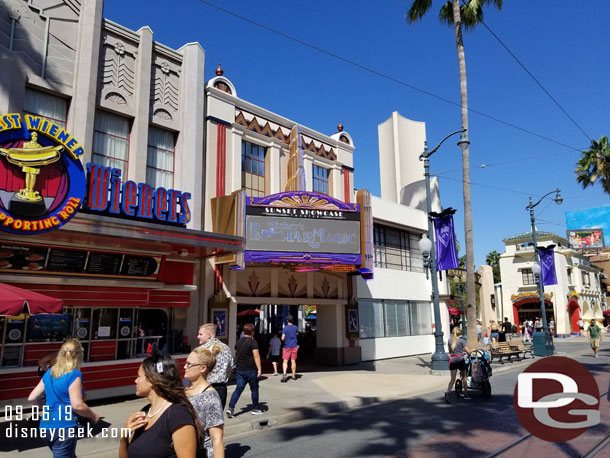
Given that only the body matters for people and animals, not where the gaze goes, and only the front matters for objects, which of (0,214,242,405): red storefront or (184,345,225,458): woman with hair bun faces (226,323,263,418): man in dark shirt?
the red storefront

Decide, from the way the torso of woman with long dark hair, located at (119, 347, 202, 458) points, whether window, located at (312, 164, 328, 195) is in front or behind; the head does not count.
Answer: behind

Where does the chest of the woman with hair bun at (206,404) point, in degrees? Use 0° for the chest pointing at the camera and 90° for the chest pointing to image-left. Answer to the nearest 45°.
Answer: approximately 90°

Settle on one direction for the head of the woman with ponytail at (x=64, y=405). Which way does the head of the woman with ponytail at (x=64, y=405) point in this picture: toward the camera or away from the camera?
away from the camera

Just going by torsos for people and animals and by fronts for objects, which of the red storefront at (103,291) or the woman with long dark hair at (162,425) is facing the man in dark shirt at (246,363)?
the red storefront

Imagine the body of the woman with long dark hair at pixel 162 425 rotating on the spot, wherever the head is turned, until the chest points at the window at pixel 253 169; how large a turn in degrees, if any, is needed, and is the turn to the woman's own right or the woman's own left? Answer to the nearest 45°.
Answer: approximately 135° to the woman's own right

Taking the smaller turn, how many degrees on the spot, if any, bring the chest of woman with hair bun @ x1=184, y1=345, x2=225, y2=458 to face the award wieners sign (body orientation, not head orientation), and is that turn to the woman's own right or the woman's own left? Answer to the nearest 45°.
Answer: approximately 45° to the woman's own right

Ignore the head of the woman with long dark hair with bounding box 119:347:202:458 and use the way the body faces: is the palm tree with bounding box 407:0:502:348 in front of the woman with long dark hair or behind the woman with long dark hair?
behind

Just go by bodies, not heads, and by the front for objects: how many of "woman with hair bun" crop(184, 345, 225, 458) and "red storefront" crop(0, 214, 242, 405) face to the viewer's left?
1

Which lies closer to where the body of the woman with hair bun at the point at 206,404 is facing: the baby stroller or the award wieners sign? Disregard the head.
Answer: the award wieners sign

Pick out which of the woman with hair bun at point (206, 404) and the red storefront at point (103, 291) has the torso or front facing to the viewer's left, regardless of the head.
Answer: the woman with hair bun

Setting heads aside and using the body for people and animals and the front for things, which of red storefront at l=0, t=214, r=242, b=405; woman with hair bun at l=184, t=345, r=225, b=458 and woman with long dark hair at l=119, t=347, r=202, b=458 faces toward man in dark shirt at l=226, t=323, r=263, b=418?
the red storefront

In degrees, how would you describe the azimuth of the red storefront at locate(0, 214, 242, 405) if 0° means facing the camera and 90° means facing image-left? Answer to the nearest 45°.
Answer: approximately 315°

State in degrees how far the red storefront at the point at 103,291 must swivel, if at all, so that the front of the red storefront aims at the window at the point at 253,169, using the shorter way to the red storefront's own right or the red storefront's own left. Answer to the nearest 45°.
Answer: approximately 90° to the red storefront's own left

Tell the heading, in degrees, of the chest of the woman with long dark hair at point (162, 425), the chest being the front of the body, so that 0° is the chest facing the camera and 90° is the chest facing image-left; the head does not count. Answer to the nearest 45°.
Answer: approximately 45°

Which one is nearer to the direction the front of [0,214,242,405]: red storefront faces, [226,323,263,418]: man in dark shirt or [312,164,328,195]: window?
the man in dark shirt
